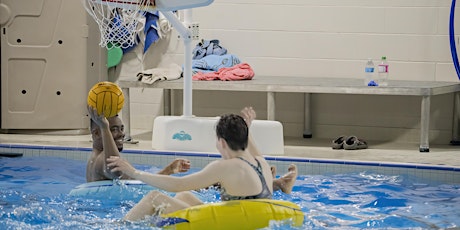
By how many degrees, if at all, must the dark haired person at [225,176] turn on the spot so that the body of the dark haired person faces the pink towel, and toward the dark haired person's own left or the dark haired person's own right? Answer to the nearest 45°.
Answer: approximately 45° to the dark haired person's own right

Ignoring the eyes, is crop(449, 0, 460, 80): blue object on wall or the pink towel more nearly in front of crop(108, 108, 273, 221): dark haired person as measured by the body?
the pink towel

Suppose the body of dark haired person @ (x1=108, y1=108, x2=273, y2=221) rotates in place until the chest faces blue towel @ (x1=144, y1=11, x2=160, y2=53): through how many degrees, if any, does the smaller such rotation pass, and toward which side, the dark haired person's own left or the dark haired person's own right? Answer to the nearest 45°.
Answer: approximately 45° to the dark haired person's own right

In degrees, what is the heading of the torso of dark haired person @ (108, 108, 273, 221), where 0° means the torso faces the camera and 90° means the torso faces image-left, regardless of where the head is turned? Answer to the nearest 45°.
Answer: approximately 135°

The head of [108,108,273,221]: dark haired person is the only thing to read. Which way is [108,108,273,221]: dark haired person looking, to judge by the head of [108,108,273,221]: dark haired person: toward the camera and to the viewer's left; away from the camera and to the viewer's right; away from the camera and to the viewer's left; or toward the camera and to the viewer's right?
away from the camera and to the viewer's left
